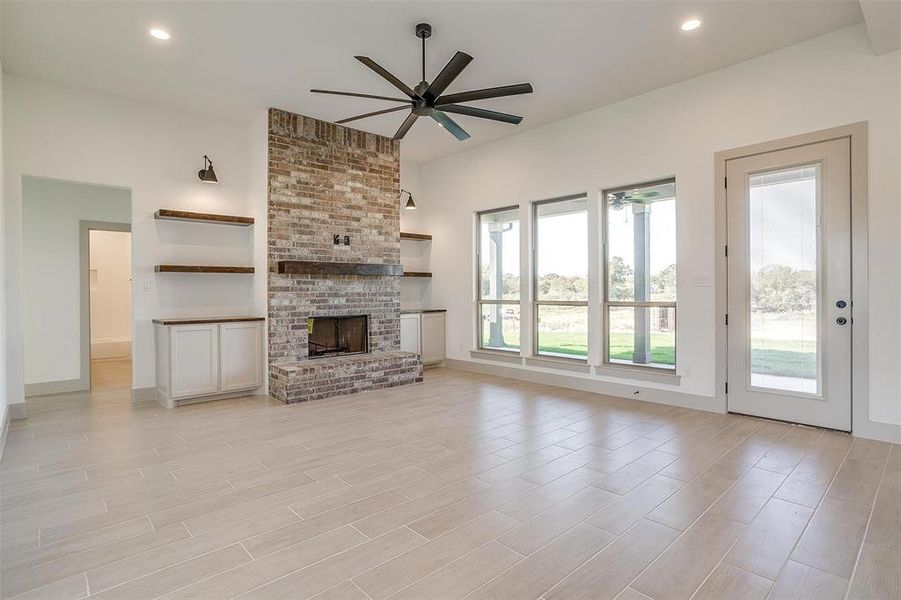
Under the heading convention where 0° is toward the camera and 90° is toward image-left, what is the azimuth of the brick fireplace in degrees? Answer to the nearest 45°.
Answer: approximately 315°

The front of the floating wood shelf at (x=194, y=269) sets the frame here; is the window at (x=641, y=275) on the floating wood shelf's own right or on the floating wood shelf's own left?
on the floating wood shelf's own left

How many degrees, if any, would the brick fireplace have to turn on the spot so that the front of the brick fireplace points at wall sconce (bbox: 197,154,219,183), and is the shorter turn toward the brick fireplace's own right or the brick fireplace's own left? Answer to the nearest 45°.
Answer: approximately 135° to the brick fireplace's own right

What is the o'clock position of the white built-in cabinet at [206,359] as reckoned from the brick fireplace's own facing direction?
The white built-in cabinet is roughly at 4 o'clock from the brick fireplace.

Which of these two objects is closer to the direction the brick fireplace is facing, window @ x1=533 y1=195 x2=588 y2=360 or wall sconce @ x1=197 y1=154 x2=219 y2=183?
the window

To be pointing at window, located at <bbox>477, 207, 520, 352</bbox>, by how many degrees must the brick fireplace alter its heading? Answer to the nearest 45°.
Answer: approximately 45° to its left

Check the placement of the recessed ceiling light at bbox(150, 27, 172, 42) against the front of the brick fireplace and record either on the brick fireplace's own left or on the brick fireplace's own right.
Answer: on the brick fireplace's own right

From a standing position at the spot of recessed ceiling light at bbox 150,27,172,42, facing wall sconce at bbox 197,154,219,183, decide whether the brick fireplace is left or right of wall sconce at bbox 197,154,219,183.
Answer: right
